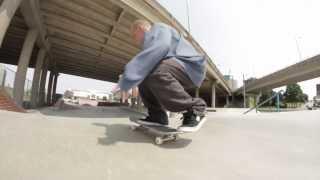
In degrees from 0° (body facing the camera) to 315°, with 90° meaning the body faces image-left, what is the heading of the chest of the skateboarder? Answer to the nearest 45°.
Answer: approximately 90°

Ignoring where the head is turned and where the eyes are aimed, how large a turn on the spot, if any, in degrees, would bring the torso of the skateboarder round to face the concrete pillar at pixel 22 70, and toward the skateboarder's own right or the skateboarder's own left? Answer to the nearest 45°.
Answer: approximately 45° to the skateboarder's own right
